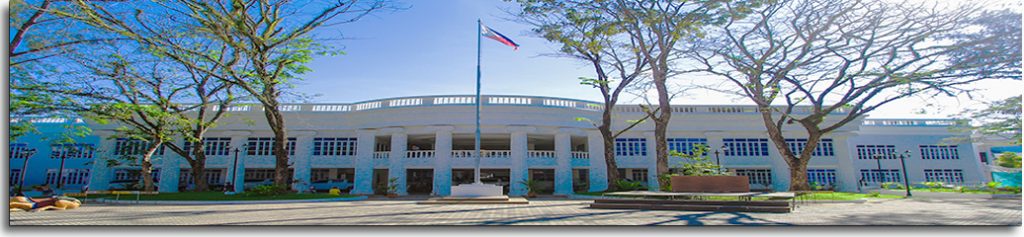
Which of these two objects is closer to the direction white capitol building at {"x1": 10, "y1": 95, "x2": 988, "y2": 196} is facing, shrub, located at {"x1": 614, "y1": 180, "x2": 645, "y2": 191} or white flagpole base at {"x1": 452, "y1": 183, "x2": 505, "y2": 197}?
the white flagpole base

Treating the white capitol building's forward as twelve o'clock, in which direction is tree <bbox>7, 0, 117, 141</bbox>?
The tree is roughly at 1 o'clock from the white capitol building.

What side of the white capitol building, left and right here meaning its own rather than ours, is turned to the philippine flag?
front

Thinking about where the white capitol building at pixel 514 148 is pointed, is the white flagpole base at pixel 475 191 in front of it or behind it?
in front

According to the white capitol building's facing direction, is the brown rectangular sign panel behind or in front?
in front

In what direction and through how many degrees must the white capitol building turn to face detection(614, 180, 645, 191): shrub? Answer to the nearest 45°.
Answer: approximately 45° to its left

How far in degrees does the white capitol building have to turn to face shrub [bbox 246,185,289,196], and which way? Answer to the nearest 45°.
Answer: approximately 45° to its right

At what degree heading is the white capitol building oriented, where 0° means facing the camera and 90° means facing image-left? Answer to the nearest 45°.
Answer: approximately 0°
